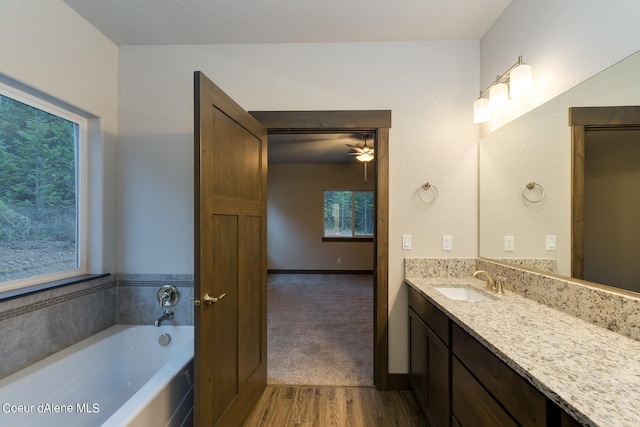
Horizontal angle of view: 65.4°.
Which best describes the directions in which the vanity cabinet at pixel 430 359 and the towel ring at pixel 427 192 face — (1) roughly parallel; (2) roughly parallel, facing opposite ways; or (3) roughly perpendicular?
roughly perpendicular

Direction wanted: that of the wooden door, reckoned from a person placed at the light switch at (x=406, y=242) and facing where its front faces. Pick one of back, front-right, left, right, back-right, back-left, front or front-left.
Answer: front-right

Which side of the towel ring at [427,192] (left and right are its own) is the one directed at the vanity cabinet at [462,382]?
front

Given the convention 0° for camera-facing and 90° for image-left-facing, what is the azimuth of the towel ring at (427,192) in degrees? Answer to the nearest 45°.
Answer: approximately 0°

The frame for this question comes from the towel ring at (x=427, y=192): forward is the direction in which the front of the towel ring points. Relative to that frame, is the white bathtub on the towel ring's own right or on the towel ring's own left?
on the towel ring's own right

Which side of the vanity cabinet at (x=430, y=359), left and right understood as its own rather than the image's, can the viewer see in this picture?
left

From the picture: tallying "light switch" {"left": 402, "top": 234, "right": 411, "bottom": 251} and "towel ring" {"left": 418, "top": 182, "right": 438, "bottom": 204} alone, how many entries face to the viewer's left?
0
